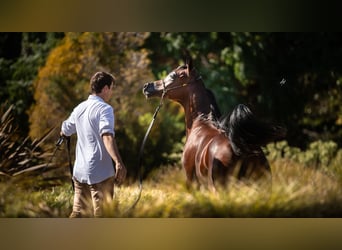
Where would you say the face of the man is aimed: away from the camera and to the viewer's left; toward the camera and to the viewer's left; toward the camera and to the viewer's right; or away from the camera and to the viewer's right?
away from the camera and to the viewer's right

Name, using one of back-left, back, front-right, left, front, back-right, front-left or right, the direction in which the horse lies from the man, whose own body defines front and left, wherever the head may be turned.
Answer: front-right

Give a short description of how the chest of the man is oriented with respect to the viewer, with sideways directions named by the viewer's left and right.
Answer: facing away from the viewer and to the right of the viewer
